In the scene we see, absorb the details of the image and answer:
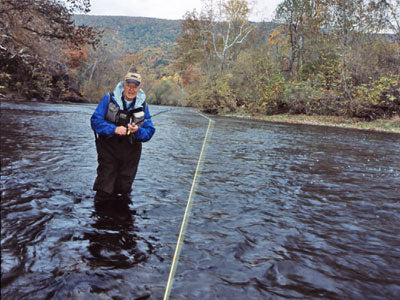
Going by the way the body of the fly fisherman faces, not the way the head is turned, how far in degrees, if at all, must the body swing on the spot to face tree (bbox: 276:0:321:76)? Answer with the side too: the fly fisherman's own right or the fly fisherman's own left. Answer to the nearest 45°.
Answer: approximately 135° to the fly fisherman's own left

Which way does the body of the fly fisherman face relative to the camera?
toward the camera

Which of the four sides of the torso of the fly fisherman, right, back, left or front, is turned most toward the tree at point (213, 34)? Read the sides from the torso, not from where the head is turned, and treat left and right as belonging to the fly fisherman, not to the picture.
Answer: back
